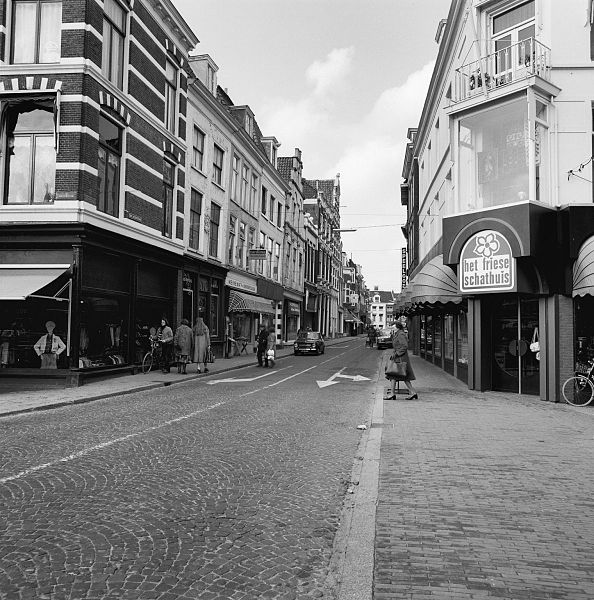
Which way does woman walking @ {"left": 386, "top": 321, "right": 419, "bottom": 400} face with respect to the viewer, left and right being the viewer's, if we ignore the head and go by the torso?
facing to the left of the viewer

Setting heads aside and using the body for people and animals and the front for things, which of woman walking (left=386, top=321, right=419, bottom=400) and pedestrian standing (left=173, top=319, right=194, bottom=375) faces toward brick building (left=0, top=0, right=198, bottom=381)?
the woman walking

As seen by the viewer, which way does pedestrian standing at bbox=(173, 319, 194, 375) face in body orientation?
away from the camera

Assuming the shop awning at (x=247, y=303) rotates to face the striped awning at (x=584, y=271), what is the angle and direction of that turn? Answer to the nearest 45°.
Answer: approximately 45° to its right

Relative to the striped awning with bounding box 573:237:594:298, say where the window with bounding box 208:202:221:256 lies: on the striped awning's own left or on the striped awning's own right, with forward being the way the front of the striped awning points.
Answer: on the striped awning's own right

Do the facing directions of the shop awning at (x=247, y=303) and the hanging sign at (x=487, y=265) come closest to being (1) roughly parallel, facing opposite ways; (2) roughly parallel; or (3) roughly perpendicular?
roughly perpendicular

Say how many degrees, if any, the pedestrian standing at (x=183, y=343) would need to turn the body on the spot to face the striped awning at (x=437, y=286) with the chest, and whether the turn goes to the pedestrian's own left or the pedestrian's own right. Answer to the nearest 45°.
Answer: approximately 135° to the pedestrian's own right
